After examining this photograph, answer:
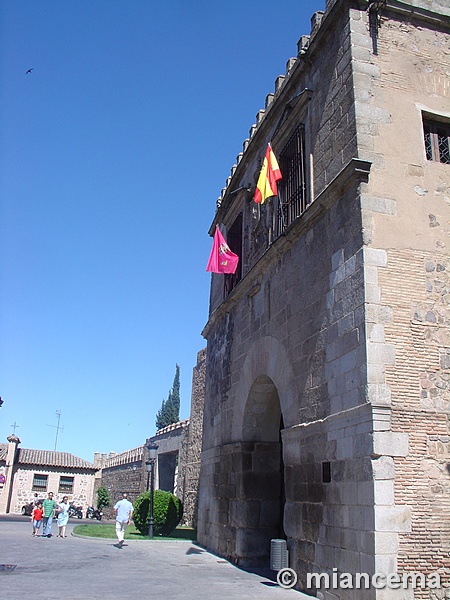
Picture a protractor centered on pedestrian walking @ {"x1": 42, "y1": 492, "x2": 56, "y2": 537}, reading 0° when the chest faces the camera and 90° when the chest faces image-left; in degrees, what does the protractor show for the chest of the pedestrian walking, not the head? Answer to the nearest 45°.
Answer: approximately 0°

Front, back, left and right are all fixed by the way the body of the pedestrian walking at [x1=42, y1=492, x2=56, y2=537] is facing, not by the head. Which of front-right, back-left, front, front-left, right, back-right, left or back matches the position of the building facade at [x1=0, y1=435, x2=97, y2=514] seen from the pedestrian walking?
back

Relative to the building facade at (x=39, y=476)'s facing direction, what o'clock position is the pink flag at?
The pink flag is roughly at 12 o'clock from the building facade.

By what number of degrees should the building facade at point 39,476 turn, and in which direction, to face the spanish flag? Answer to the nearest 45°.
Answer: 0° — it already faces it

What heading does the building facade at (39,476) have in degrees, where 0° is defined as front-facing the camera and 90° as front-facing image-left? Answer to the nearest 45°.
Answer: approximately 0°

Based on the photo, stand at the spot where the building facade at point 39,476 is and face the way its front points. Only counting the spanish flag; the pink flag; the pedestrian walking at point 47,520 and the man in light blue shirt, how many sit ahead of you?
4

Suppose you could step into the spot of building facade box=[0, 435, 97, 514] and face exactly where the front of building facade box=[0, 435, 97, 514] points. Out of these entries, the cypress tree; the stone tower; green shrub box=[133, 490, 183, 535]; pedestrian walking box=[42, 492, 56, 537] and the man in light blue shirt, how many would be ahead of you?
4

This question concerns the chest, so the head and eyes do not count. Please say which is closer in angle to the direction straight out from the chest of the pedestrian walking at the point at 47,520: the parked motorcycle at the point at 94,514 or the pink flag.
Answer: the pink flag

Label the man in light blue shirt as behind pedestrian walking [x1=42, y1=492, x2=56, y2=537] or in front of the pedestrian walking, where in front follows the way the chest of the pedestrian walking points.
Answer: in front

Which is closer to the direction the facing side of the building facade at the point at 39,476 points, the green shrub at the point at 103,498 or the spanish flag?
the spanish flag

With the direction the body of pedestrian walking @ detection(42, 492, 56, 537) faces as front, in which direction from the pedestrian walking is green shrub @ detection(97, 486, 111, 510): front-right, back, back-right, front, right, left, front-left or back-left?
back

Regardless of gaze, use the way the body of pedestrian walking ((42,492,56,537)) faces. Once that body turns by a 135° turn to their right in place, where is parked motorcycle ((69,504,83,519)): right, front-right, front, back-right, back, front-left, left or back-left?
front-right

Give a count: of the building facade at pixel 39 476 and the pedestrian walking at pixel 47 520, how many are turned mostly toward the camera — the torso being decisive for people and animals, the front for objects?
2

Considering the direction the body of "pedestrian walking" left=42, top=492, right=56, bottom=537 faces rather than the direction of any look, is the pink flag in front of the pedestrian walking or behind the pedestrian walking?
in front
